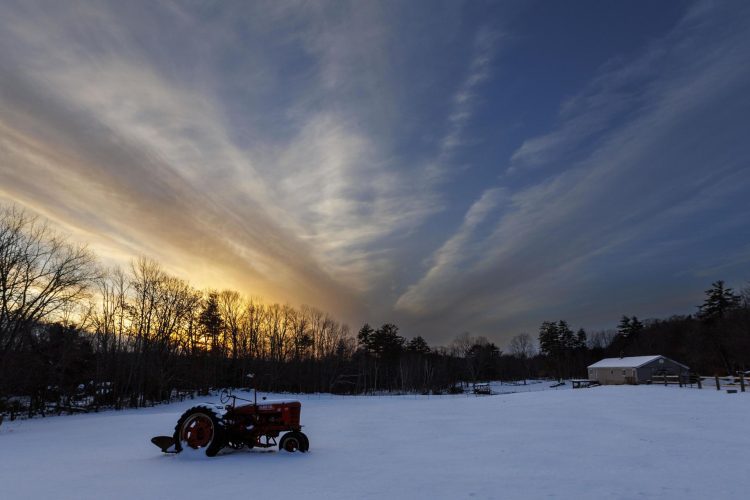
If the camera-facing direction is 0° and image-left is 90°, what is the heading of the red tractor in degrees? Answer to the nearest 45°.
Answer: approximately 270°
